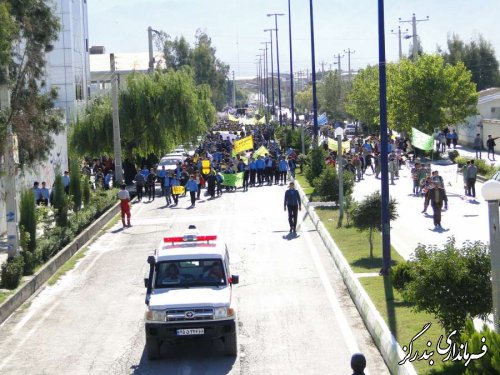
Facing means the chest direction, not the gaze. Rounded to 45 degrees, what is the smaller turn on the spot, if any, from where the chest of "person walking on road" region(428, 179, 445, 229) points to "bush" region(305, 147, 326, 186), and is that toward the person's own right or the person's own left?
approximately 180°

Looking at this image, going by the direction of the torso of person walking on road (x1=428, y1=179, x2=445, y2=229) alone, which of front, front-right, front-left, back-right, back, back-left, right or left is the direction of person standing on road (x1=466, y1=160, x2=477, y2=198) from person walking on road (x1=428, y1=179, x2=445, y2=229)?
back

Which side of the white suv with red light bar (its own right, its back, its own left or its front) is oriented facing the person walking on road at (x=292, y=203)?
back

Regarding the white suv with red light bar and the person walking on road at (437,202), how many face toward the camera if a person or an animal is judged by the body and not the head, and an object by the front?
2

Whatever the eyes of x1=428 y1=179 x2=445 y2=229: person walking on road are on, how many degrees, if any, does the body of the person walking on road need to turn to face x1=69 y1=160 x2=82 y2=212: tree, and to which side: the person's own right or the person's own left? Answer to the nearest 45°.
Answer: approximately 90° to the person's own right

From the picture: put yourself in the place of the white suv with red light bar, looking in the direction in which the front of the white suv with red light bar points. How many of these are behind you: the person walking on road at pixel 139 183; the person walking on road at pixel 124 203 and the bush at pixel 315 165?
3

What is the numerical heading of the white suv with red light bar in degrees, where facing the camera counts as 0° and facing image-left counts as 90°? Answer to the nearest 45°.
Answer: approximately 0°

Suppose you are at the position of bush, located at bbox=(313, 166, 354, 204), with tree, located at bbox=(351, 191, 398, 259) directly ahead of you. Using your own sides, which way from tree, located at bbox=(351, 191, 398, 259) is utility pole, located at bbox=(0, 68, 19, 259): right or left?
right

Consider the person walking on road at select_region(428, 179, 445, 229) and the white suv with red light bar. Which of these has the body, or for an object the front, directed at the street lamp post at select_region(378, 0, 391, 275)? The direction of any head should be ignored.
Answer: the person walking on road

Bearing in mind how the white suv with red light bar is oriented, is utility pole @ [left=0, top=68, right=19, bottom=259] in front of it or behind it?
behind

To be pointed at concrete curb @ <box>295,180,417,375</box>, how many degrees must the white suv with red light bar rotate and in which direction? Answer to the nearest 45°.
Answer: approximately 90° to its left

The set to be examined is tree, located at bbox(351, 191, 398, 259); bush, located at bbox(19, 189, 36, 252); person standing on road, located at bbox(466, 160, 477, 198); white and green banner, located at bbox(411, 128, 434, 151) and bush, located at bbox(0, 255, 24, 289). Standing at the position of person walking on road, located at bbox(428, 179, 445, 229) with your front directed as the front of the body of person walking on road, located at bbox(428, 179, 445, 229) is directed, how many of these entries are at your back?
2

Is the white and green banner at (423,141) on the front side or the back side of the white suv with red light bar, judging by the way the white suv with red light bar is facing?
on the back side

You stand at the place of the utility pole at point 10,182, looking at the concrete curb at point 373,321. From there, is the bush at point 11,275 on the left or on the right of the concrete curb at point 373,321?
right

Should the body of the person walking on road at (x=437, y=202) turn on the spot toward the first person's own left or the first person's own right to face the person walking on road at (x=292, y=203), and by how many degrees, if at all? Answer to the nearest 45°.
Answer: approximately 90° to the first person's own right
